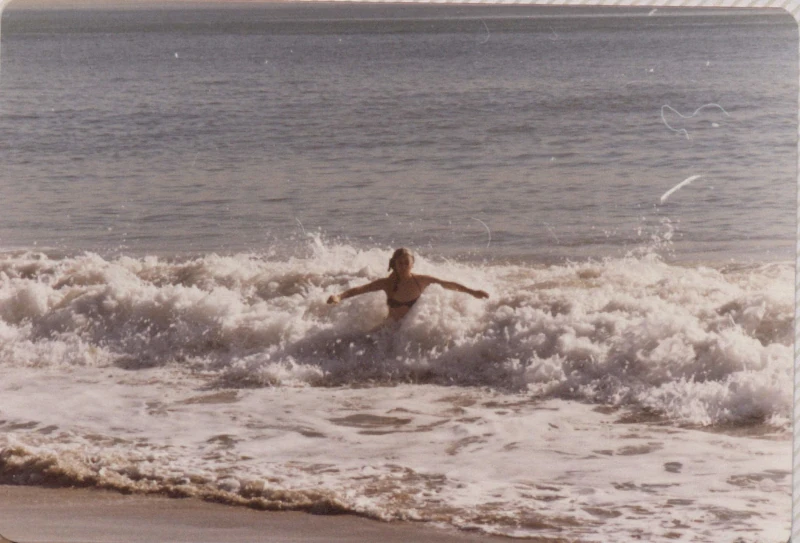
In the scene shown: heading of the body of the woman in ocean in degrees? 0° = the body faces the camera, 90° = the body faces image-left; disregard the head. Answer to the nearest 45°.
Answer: approximately 0°
